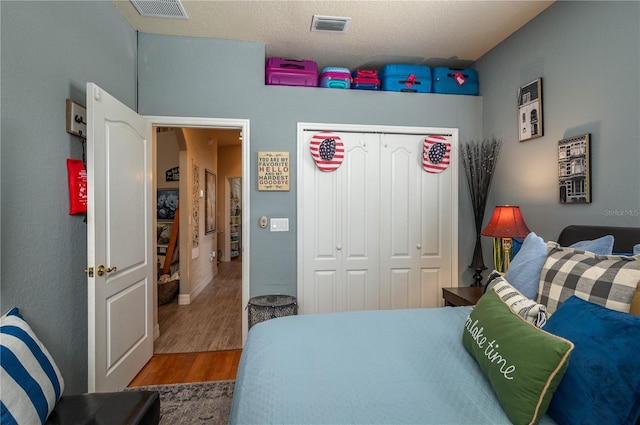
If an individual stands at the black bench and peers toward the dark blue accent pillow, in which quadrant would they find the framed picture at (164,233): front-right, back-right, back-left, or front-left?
back-left

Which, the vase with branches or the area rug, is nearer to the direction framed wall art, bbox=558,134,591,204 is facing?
the area rug

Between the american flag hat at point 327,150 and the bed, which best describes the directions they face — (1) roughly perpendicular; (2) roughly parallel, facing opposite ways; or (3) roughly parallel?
roughly perpendicular

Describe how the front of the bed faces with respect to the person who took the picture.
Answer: facing to the left of the viewer

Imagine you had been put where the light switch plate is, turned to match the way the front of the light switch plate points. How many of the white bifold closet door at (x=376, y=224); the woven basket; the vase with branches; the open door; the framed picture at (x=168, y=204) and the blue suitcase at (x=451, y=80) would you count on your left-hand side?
3

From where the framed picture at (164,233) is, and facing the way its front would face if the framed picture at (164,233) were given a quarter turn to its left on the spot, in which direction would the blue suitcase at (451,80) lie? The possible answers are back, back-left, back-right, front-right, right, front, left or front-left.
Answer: front-right

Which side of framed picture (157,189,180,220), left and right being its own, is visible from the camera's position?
front

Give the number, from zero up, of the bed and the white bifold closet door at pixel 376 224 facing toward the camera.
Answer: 1

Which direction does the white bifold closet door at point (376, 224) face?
toward the camera

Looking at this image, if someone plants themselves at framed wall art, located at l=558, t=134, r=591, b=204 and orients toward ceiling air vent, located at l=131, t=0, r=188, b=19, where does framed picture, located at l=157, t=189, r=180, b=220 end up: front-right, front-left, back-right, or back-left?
front-right

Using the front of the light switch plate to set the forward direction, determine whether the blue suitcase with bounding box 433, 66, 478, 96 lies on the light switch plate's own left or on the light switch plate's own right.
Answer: on the light switch plate's own left

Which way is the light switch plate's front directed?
toward the camera

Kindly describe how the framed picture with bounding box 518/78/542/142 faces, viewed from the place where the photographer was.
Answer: facing the viewer and to the left of the viewer
